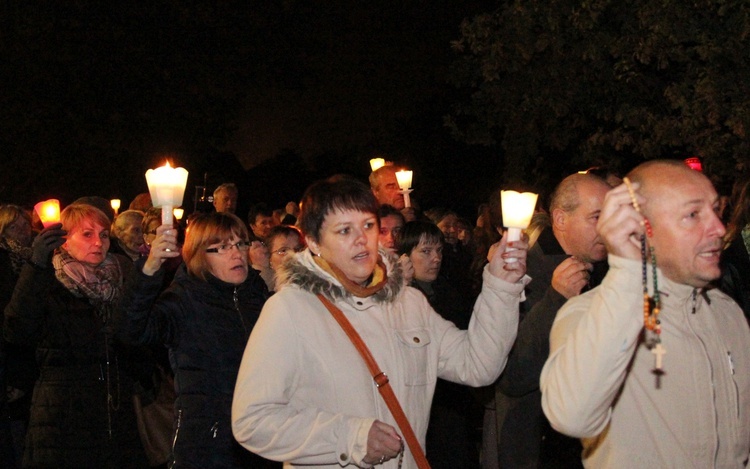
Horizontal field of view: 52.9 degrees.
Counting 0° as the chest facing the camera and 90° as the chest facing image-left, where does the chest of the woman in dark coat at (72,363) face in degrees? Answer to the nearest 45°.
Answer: approximately 315°

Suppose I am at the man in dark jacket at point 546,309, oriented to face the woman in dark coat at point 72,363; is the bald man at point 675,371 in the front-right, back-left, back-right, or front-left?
back-left

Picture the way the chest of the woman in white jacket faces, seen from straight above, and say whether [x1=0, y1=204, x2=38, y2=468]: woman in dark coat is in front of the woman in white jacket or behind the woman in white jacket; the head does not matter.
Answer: behind

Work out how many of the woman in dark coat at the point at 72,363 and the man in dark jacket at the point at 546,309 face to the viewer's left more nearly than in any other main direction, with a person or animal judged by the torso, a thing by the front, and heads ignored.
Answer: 0

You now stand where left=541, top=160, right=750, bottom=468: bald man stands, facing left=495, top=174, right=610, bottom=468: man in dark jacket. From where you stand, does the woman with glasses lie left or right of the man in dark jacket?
left

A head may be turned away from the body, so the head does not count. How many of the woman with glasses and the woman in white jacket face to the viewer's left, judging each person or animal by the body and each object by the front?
0

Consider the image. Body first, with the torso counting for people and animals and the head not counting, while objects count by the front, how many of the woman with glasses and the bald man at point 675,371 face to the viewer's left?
0

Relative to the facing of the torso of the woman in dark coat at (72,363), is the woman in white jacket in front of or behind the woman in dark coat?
in front
